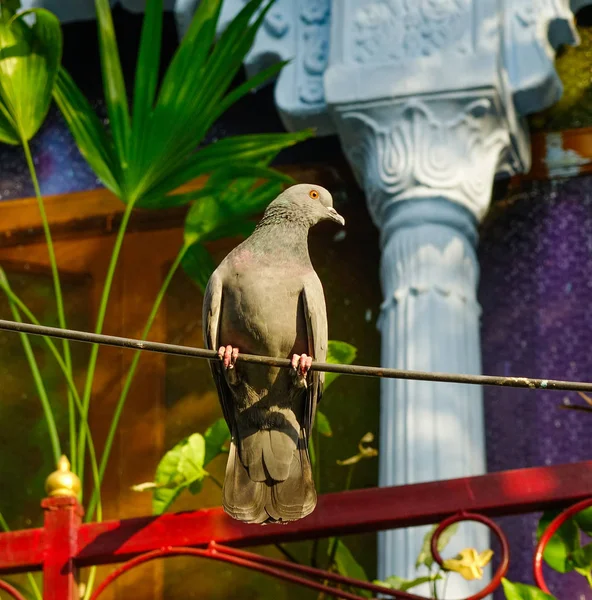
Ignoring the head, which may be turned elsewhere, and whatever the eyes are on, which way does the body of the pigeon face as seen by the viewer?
toward the camera

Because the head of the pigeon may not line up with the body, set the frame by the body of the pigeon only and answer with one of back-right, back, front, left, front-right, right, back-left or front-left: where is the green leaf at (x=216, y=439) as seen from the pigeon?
back

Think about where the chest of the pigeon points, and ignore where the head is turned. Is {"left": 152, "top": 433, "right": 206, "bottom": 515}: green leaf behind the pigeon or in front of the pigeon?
behind
